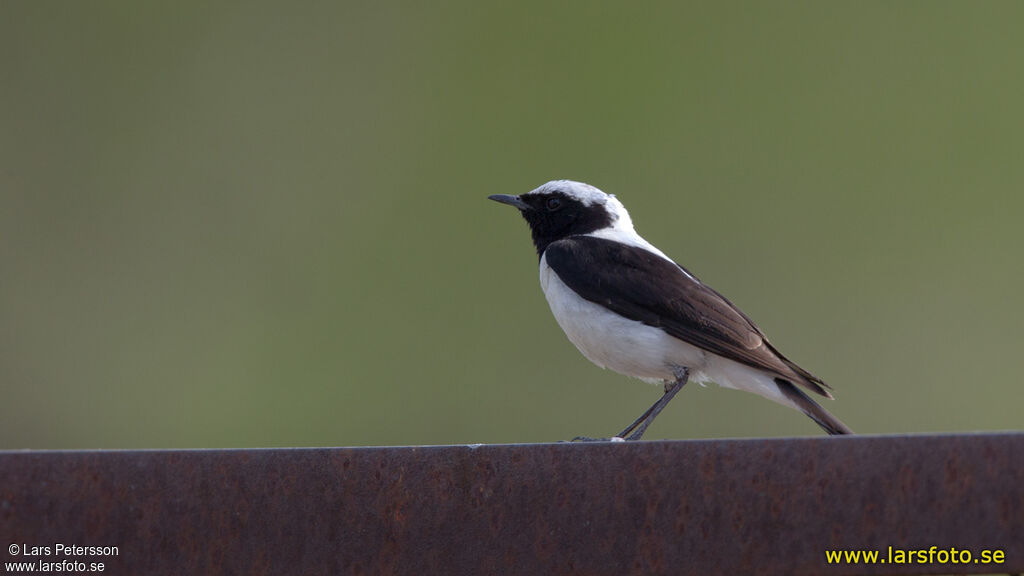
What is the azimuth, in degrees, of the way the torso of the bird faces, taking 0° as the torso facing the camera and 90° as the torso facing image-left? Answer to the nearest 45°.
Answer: approximately 90°
